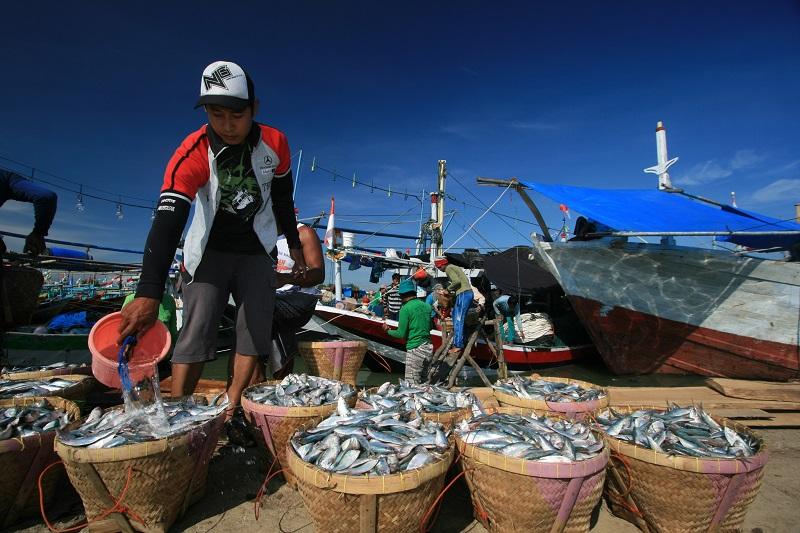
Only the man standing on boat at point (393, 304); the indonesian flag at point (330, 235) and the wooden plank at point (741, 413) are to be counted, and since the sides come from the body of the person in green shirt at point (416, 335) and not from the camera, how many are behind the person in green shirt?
1

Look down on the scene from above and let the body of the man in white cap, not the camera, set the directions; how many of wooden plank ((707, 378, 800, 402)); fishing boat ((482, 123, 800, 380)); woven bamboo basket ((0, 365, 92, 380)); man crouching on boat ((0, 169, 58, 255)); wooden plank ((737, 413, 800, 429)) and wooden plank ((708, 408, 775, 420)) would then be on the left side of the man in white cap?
4

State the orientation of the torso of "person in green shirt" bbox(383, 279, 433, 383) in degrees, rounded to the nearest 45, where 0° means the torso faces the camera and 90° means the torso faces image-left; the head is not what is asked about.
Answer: approximately 135°

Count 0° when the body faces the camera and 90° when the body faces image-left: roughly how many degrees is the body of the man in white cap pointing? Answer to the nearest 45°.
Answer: approximately 0°

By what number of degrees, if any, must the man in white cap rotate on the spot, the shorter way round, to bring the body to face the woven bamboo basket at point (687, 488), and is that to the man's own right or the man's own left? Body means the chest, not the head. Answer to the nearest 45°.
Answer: approximately 45° to the man's own left

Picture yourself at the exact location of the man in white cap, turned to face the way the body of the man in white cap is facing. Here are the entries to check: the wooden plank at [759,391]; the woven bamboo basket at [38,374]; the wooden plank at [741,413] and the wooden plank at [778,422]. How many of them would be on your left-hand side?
3

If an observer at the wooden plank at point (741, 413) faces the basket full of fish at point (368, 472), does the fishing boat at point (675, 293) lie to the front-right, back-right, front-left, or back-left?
back-right

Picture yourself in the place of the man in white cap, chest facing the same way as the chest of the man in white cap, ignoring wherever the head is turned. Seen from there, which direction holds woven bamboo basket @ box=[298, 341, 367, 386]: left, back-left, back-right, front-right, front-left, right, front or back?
back-left

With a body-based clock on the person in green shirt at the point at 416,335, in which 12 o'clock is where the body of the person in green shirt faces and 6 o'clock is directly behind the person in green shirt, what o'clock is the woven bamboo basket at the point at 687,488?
The woven bamboo basket is roughly at 7 o'clock from the person in green shirt.

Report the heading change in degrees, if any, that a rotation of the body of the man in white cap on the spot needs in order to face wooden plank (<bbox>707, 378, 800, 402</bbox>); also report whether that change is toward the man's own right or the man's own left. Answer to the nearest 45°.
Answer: approximately 90° to the man's own left

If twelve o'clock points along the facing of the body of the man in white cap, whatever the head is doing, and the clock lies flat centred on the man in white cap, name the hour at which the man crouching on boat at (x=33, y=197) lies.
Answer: The man crouching on boat is roughly at 5 o'clock from the man in white cap.

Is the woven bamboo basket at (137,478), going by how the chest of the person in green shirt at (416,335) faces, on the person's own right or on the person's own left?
on the person's own left

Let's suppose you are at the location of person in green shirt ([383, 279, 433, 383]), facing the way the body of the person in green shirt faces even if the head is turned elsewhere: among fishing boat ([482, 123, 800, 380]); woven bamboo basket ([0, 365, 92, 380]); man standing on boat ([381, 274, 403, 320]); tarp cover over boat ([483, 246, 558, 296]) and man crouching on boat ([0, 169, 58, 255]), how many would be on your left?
2
